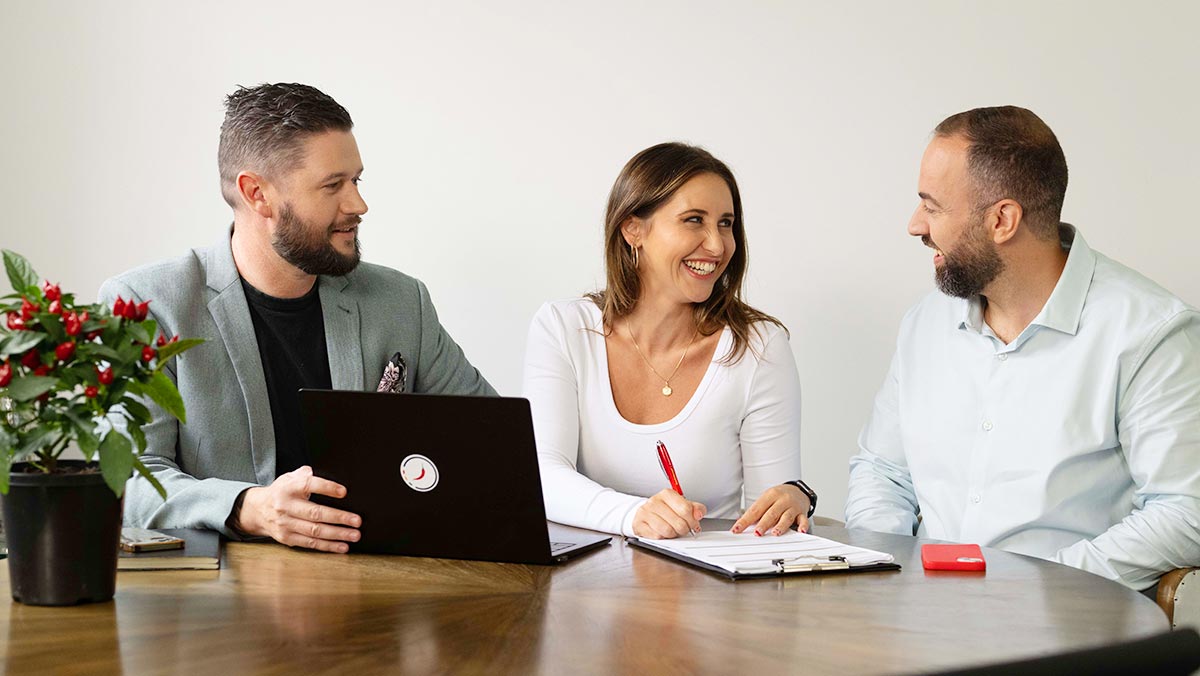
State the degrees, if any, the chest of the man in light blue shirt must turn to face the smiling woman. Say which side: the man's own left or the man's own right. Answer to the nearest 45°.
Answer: approximately 45° to the man's own right

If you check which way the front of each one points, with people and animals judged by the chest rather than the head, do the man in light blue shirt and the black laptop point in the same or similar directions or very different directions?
very different directions

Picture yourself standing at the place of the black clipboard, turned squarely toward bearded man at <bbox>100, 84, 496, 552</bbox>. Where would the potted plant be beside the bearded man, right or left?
left

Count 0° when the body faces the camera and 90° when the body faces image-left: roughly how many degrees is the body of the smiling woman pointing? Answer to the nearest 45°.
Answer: approximately 0°

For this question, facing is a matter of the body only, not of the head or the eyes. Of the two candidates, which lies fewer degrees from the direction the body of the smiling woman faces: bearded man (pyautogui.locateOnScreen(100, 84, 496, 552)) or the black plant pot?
the black plant pot

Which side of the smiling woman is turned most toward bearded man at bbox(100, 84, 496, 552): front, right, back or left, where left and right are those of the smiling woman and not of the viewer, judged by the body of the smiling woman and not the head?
right

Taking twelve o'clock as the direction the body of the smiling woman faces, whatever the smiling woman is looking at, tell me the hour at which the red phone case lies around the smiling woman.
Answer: The red phone case is roughly at 11 o'clock from the smiling woman.

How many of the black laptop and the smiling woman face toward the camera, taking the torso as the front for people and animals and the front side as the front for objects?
1
